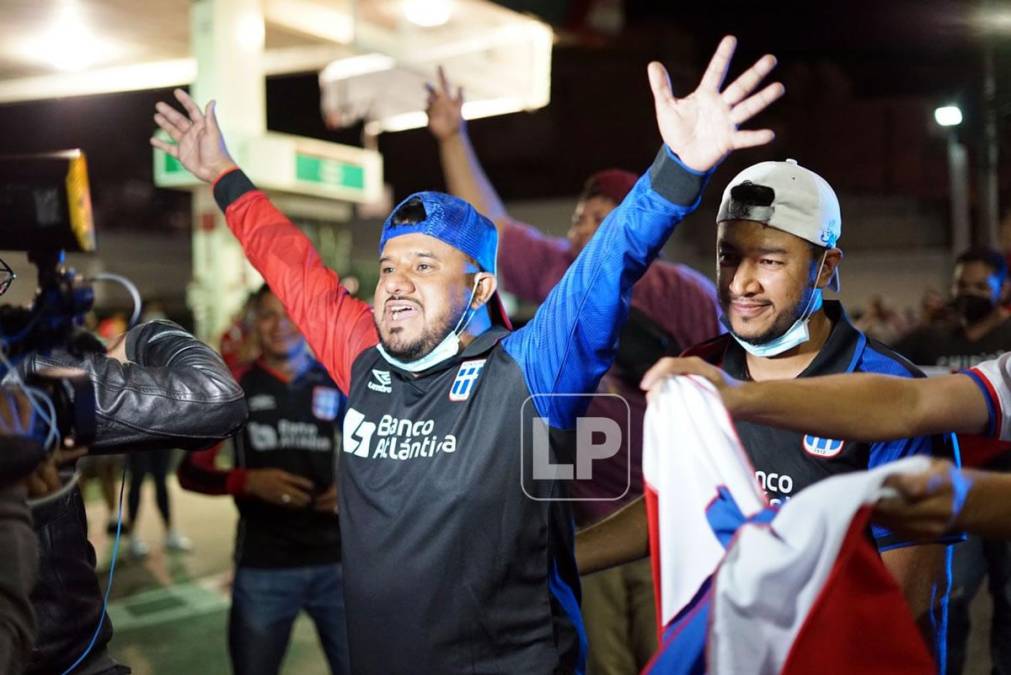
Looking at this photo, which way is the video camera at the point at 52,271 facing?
to the viewer's right

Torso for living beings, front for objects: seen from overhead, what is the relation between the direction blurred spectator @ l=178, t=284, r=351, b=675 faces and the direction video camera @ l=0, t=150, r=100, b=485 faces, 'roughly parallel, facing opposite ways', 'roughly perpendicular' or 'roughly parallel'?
roughly perpendicular

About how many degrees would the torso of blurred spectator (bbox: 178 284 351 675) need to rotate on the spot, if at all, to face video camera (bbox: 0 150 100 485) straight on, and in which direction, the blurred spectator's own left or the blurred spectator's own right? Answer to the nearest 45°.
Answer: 0° — they already face it

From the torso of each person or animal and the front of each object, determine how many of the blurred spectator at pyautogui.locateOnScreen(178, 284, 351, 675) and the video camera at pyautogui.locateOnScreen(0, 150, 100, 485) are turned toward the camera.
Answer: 1

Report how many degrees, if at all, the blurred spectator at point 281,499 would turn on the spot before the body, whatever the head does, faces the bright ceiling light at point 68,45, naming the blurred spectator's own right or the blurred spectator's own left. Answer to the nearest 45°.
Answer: approximately 180°

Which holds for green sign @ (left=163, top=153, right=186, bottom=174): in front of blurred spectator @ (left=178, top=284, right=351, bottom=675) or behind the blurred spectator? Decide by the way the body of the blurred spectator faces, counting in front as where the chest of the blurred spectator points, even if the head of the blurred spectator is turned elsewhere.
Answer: behind

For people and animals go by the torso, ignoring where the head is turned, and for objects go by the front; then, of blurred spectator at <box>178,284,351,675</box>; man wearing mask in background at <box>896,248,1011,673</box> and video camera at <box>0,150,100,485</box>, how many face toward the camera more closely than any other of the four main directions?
2

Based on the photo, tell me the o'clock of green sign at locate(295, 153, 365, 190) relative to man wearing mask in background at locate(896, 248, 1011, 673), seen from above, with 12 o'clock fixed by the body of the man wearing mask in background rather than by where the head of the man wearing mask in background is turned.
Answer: The green sign is roughly at 4 o'clock from the man wearing mask in background.
